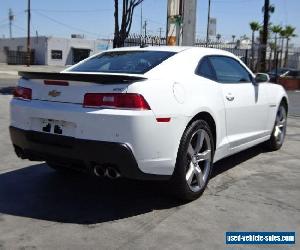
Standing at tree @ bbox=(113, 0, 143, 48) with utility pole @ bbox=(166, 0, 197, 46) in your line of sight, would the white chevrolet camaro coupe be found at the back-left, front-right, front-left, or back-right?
front-right

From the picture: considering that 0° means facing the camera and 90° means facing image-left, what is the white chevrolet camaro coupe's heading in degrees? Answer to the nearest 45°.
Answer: approximately 225°

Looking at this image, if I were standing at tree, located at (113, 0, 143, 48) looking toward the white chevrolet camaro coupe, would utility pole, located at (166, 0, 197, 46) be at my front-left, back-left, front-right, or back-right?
front-left

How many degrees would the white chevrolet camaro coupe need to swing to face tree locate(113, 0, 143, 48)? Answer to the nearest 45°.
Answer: approximately 45° to its left

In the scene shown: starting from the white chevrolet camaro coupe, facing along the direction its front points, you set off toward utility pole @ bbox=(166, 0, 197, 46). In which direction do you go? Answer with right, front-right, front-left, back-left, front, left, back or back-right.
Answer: front-left
